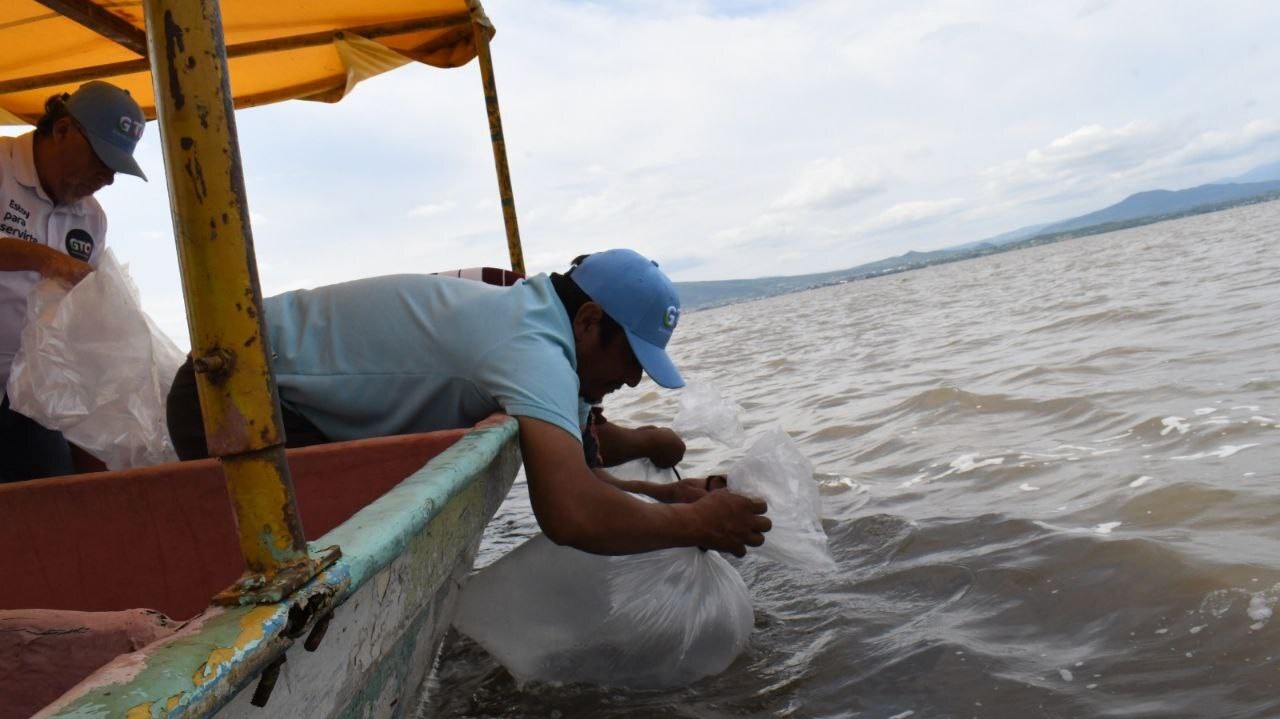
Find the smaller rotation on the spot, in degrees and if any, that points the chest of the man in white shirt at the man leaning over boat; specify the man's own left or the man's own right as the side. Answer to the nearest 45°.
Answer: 0° — they already face them

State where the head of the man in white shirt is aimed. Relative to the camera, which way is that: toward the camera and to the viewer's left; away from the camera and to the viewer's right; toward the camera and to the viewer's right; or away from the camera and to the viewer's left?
toward the camera and to the viewer's right

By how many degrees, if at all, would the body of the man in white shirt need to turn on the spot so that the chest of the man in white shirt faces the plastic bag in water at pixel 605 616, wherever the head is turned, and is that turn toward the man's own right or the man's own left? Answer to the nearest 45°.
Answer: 0° — they already face it
